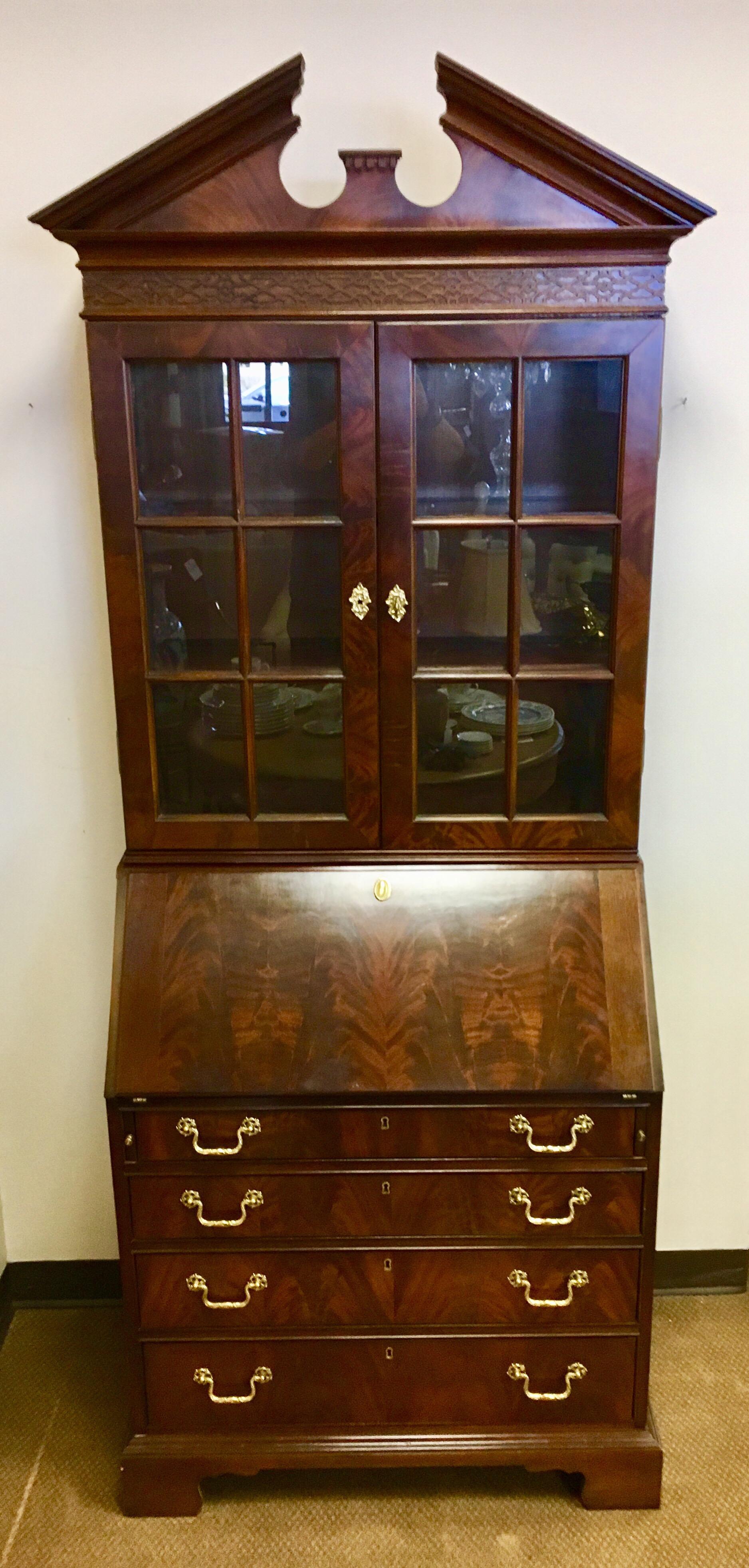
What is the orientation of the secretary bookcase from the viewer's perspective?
toward the camera
